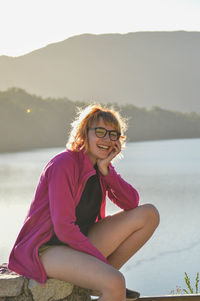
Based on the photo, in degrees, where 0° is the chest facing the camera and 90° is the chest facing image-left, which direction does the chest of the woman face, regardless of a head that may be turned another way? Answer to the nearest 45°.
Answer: approximately 315°
